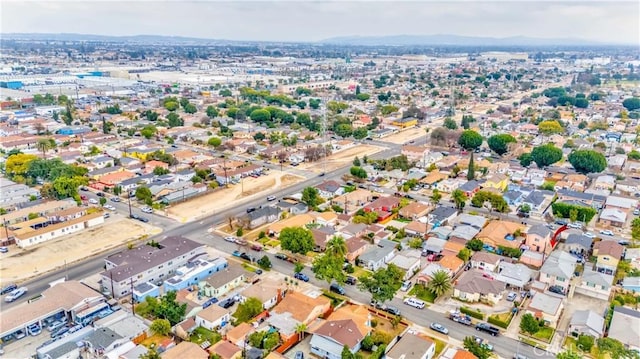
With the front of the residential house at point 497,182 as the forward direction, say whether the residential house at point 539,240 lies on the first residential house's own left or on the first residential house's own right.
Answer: on the first residential house's own left

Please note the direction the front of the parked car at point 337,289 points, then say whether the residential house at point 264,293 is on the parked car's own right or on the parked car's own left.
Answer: on the parked car's own right

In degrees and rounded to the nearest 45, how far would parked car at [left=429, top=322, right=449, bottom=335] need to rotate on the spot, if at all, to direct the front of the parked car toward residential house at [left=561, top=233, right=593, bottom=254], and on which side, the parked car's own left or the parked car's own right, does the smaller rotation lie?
approximately 90° to the parked car's own left

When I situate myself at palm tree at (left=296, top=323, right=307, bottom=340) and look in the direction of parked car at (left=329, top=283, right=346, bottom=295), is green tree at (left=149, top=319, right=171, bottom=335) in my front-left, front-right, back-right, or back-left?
back-left

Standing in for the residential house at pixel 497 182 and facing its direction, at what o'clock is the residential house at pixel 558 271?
the residential house at pixel 558 271 is roughly at 10 o'clock from the residential house at pixel 497 182.

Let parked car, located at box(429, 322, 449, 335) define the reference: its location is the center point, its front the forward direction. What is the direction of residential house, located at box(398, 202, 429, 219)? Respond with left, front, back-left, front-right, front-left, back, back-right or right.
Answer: back-left

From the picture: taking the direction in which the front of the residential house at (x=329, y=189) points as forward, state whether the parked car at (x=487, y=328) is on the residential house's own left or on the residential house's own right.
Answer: on the residential house's own left

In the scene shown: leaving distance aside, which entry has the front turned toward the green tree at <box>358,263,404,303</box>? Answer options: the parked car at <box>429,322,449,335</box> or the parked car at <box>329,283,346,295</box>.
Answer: the parked car at <box>329,283,346,295</box>

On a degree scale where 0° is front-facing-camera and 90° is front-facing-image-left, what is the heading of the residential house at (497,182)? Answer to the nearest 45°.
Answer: approximately 45°
